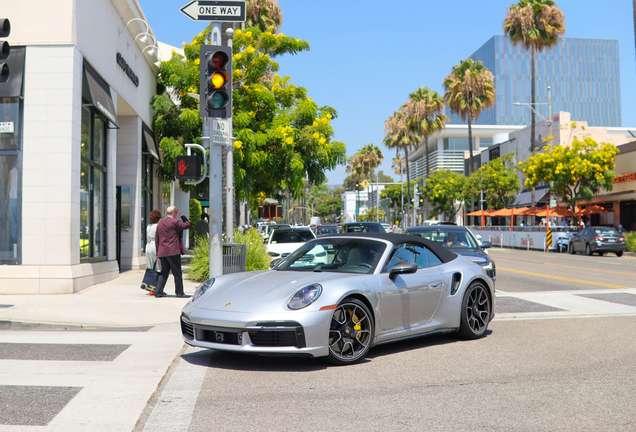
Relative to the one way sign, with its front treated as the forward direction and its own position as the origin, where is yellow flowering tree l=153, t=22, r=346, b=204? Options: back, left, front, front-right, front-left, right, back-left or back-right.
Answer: back

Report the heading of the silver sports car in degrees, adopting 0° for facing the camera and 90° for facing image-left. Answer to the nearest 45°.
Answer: approximately 45°

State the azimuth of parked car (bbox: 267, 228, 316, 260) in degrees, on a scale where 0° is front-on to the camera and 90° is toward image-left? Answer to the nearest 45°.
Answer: approximately 0°

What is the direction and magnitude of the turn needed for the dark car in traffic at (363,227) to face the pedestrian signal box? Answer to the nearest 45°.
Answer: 0° — it already faces it

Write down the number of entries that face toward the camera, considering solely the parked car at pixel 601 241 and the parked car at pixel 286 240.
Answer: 1

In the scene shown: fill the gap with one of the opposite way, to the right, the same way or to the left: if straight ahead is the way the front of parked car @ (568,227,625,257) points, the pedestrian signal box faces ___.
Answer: the opposite way

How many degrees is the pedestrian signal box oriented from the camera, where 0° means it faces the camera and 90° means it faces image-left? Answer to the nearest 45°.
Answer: approximately 0°

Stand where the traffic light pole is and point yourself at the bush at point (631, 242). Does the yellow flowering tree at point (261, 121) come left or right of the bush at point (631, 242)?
left

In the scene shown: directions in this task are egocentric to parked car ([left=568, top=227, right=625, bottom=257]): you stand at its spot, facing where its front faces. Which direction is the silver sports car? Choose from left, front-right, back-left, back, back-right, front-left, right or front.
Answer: back-left
